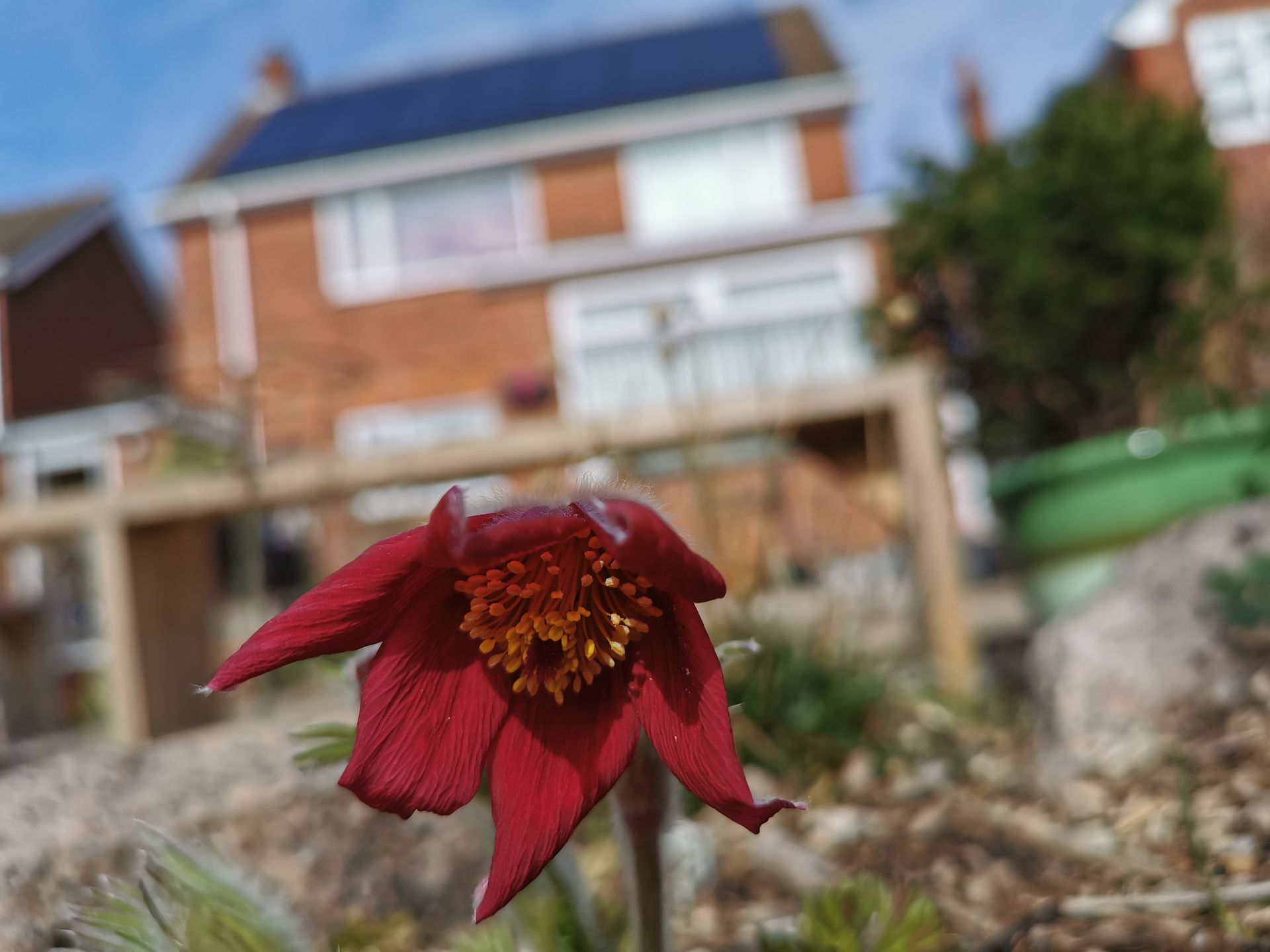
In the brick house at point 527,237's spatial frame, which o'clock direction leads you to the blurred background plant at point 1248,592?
The blurred background plant is roughly at 12 o'clock from the brick house.

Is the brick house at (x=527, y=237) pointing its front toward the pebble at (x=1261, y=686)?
yes

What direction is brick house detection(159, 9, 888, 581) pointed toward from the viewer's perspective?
toward the camera

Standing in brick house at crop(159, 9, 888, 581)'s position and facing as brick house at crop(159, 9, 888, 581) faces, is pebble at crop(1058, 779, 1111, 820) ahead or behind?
ahead

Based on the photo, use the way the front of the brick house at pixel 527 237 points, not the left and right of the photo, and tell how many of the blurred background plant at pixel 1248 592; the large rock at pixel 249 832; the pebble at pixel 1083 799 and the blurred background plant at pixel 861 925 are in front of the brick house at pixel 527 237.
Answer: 4

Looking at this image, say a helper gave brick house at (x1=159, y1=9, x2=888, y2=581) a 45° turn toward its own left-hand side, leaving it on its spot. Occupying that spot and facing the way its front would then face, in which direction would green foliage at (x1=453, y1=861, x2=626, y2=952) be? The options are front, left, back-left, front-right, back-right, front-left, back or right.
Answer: front-right

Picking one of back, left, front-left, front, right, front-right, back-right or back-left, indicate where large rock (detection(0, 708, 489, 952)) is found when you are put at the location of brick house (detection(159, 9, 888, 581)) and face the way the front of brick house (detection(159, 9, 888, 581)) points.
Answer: front

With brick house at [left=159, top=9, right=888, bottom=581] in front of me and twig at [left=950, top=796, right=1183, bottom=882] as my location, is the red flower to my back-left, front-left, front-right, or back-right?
back-left

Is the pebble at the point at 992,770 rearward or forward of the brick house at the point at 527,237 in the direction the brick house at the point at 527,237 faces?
forward

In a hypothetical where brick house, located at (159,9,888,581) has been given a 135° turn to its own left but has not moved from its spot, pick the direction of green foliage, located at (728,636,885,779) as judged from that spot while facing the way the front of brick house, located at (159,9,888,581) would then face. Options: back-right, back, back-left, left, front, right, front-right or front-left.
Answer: back-right

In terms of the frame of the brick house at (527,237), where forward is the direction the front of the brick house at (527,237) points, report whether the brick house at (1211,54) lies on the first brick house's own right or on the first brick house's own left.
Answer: on the first brick house's own left

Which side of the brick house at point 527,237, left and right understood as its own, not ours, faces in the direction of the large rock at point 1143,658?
front

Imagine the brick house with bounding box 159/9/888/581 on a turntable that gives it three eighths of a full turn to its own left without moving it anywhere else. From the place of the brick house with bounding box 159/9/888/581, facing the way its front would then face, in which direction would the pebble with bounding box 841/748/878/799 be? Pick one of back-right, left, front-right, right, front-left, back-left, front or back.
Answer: back-right

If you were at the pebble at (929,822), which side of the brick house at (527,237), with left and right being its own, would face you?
front

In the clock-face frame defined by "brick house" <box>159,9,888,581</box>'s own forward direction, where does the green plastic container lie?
The green plastic container is roughly at 12 o'clock from the brick house.

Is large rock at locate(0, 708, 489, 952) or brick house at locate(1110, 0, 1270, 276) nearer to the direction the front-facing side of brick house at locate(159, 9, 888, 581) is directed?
the large rock

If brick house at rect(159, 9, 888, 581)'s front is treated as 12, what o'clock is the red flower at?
The red flower is roughly at 12 o'clock from the brick house.

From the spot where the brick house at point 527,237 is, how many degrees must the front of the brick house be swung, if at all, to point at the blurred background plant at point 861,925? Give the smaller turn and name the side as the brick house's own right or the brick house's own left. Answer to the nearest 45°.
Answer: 0° — it already faces it
